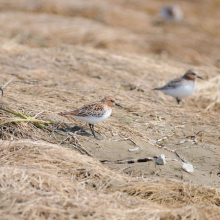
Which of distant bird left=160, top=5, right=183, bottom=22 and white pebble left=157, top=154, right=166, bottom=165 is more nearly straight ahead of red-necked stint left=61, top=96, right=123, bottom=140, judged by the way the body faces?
the white pebble

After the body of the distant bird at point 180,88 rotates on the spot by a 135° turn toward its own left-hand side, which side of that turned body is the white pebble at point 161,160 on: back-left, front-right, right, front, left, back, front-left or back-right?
back-left

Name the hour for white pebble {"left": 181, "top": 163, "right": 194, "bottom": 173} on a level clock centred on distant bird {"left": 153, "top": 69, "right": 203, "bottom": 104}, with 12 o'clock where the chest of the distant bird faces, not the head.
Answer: The white pebble is roughly at 3 o'clock from the distant bird.

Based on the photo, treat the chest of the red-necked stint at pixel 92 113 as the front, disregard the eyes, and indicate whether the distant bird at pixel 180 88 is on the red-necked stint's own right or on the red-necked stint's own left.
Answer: on the red-necked stint's own left

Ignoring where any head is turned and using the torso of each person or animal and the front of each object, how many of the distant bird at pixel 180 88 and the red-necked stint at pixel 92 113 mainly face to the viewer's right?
2

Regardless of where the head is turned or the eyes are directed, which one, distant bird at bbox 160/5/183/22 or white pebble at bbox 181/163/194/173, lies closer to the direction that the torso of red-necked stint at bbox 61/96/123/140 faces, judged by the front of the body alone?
the white pebble

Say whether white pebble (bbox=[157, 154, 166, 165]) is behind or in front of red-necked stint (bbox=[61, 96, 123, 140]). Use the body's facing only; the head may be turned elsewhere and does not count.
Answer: in front

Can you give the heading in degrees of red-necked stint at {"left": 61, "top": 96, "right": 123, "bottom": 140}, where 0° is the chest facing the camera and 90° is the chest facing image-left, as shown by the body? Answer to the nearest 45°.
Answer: approximately 270°

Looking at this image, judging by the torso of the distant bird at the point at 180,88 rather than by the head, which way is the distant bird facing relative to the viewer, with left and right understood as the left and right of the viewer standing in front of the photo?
facing to the right of the viewer
